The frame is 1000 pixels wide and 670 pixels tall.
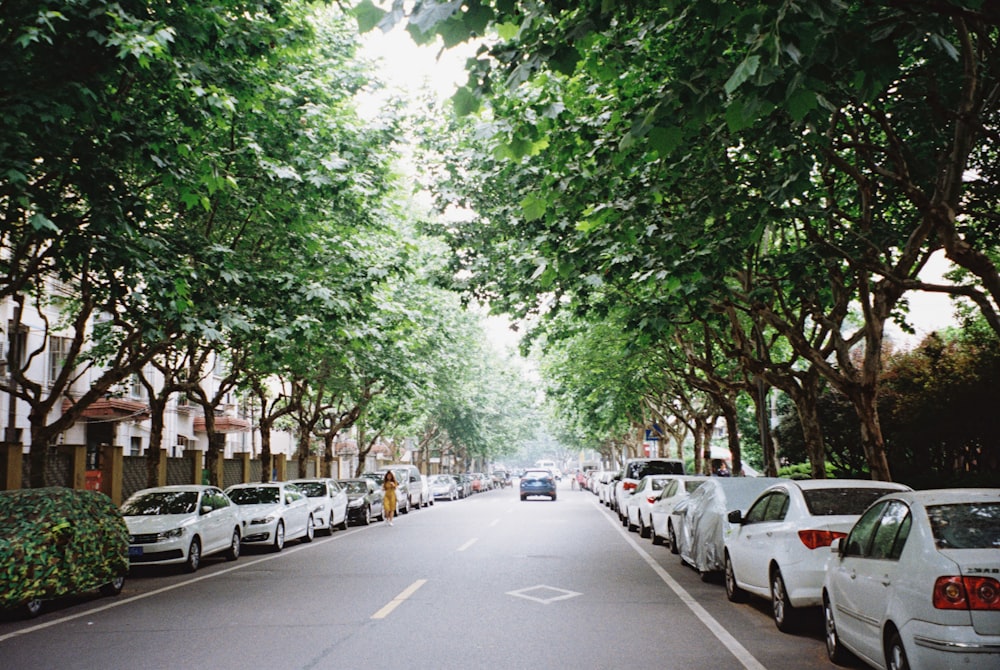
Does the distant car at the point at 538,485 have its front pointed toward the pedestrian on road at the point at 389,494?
no

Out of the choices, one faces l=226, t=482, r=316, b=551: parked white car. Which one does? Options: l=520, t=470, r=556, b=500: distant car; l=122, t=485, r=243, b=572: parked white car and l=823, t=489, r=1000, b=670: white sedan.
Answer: the white sedan

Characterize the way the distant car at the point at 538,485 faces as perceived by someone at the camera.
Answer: facing away from the viewer

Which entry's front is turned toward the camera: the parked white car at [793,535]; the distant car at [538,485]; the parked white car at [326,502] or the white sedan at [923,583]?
the parked white car at [326,502]

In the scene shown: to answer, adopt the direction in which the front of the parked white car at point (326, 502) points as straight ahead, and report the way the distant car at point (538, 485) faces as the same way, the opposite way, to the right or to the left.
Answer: the opposite way

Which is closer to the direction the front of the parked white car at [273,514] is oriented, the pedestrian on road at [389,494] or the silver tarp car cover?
the silver tarp car cover

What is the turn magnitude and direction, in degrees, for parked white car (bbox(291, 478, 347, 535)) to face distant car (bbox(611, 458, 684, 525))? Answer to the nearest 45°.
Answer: approximately 90° to its left

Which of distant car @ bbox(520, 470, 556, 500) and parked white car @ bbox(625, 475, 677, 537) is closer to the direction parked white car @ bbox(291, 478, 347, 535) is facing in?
the parked white car

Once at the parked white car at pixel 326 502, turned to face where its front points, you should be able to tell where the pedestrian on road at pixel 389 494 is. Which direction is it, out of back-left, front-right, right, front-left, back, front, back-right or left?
back-left

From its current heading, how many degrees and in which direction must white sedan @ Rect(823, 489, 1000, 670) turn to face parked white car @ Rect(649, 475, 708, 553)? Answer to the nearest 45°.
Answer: approximately 45° to its right

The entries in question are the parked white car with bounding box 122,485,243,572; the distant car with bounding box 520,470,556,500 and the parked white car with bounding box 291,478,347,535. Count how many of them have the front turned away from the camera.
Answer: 1

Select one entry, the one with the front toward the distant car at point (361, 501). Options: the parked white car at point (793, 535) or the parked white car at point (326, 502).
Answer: the parked white car at point (793, 535)

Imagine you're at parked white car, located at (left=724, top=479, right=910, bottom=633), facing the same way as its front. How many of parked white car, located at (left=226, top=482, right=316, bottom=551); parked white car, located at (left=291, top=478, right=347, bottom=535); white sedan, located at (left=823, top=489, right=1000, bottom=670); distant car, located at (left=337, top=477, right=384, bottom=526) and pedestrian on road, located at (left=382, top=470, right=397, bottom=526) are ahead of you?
4

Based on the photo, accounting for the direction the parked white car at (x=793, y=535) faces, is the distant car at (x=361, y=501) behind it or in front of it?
in front

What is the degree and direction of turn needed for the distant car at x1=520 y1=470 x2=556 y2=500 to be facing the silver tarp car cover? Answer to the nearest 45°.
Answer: approximately 180°

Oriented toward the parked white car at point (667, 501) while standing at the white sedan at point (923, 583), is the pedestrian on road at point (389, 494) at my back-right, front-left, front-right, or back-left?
front-left

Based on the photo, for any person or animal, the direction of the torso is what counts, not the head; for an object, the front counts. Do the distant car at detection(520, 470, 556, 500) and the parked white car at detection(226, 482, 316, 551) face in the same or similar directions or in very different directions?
very different directions

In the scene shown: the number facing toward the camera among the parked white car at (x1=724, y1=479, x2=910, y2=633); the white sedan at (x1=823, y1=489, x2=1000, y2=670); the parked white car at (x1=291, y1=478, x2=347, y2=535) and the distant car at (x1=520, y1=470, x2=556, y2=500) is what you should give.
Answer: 1

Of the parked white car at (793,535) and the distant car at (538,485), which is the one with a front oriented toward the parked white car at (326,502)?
the parked white car at (793,535)

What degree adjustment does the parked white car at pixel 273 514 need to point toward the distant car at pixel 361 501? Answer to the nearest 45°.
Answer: approximately 135° to its right

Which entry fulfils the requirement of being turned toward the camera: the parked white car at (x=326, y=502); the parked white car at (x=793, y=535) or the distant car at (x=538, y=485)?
the parked white car at (x=326, y=502)

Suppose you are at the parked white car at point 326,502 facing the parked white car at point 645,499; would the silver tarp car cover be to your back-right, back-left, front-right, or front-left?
front-right

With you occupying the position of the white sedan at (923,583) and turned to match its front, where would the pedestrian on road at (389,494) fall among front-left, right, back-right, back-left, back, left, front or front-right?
front

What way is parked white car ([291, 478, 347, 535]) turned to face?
toward the camera

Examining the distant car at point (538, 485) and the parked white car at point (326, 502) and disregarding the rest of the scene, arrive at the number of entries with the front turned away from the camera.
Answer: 1
